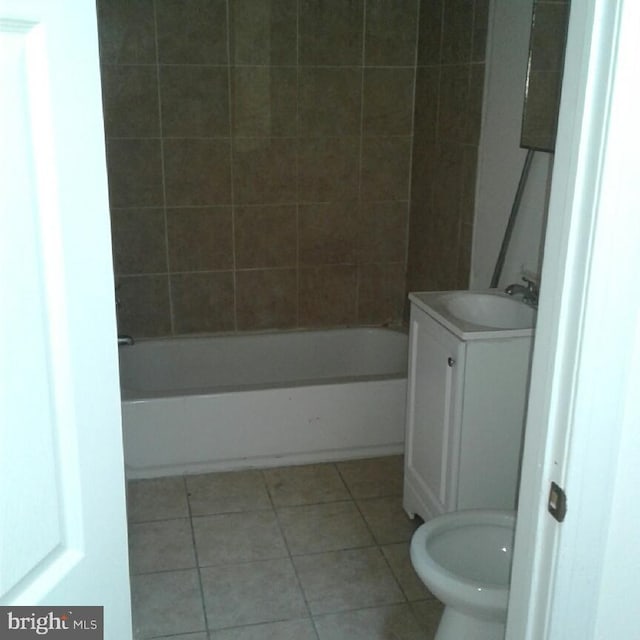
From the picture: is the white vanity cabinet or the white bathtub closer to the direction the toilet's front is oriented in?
the white bathtub

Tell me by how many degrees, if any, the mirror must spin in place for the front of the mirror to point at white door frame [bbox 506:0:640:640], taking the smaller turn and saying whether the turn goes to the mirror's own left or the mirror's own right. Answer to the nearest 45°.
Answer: approximately 45° to the mirror's own left

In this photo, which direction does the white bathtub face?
toward the camera

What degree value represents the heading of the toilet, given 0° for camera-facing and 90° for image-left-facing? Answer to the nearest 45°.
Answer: approximately 90°

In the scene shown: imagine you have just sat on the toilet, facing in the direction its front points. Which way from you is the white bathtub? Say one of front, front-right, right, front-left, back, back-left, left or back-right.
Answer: front-right

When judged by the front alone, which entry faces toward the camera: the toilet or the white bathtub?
the white bathtub

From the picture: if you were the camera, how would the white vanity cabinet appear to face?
facing the viewer and to the left of the viewer

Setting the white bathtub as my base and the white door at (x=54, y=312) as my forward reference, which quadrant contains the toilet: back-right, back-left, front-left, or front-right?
front-left

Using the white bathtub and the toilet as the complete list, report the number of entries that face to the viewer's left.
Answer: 1

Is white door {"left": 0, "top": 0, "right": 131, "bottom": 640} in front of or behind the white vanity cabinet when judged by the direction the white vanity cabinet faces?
in front

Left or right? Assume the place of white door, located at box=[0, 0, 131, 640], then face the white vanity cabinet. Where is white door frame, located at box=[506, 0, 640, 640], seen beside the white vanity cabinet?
right

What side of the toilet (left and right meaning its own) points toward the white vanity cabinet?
right
